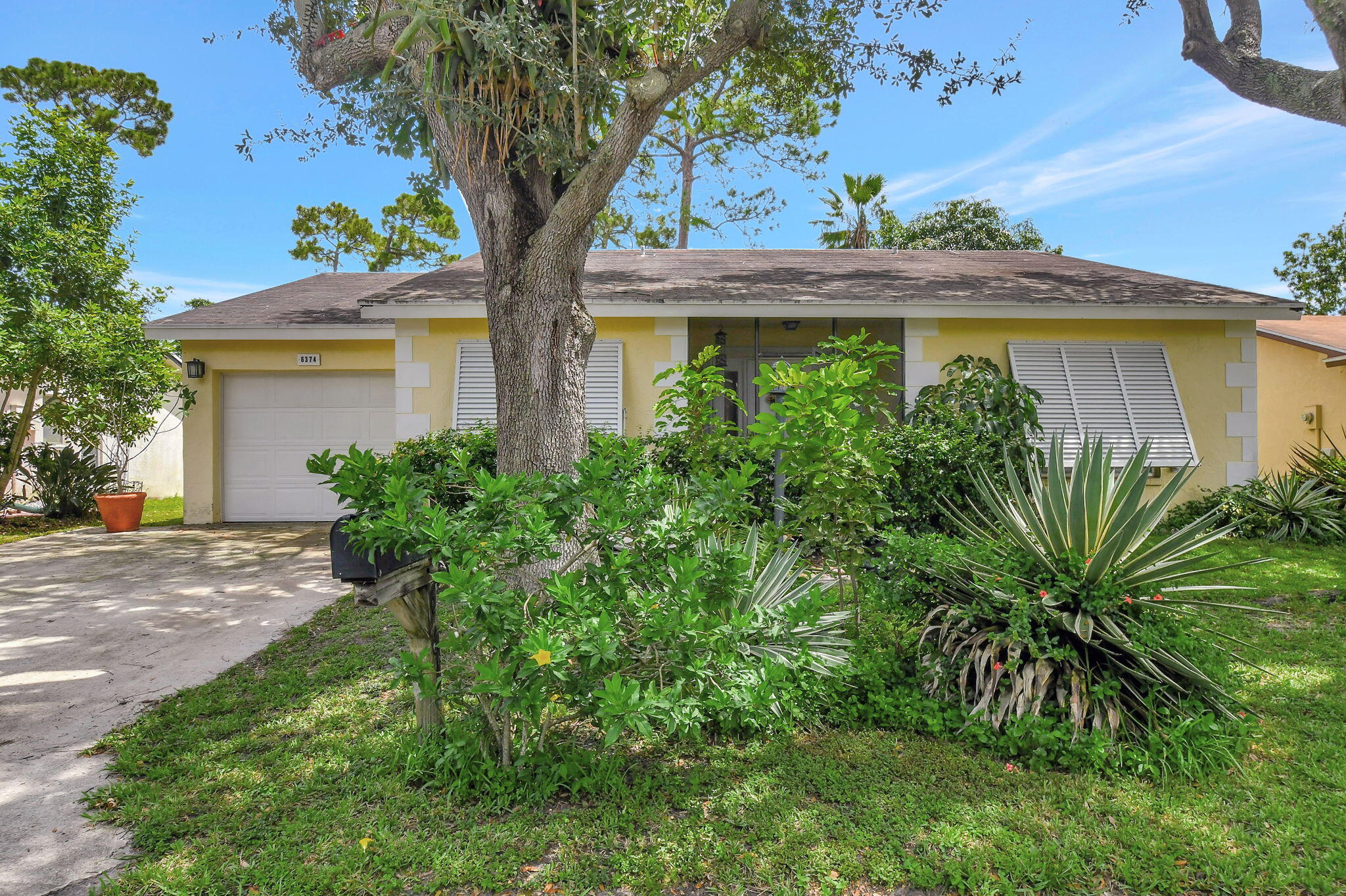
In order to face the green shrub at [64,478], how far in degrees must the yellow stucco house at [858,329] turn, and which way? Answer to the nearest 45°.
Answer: approximately 90° to its right

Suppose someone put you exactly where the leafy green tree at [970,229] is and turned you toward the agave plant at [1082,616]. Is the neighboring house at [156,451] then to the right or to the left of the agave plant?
right

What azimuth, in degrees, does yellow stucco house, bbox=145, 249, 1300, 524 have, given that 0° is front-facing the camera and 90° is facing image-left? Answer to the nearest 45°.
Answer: approximately 0°

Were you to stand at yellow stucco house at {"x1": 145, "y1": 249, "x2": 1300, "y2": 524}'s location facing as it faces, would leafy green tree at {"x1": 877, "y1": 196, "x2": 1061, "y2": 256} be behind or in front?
behind

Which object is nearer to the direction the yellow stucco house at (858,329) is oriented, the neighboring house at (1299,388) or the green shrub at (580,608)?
the green shrub

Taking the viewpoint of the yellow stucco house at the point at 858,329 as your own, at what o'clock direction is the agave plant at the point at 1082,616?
The agave plant is roughly at 12 o'clock from the yellow stucco house.

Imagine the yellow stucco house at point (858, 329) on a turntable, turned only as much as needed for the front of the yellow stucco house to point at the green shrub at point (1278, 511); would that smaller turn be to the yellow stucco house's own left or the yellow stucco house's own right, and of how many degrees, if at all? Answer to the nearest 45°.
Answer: approximately 90° to the yellow stucco house's own left

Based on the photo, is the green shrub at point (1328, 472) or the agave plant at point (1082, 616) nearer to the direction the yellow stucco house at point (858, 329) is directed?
the agave plant

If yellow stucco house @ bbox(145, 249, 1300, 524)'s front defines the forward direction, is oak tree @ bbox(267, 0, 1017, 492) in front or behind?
in front

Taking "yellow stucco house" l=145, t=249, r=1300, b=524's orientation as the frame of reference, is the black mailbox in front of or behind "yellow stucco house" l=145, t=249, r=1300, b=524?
in front
